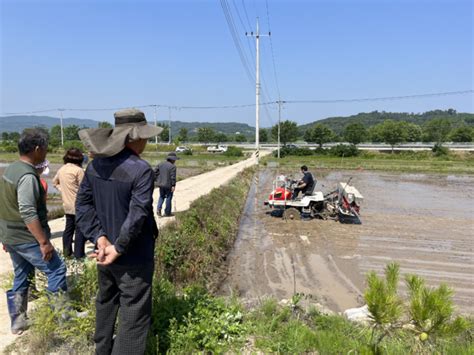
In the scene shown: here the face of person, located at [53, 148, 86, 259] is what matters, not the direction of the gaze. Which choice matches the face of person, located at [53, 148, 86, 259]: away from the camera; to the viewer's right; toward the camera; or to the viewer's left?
away from the camera

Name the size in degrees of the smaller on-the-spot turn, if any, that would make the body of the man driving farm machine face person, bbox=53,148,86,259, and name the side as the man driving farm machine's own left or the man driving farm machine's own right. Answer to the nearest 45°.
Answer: approximately 45° to the man driving farm machine's own left

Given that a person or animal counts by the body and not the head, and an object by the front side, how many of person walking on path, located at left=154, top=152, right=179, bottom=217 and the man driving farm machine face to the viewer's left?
1

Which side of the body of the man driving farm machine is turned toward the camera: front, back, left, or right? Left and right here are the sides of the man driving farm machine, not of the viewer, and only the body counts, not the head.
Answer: left

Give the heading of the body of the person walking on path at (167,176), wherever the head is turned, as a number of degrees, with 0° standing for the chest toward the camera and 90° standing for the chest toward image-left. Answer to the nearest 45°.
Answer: approximately 225°

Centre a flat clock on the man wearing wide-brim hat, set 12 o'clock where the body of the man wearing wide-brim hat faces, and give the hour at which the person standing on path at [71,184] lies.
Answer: The person standing on path is roughly at 10 o'clock from the man wearing wide-brim hat.

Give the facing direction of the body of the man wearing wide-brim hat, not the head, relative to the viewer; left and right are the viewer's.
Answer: facing away from the viewer and to the right of the viewer

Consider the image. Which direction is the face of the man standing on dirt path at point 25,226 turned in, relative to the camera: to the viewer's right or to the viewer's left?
to the viewer's right

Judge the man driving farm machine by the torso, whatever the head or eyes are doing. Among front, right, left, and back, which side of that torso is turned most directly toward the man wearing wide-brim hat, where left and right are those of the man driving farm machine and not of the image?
left

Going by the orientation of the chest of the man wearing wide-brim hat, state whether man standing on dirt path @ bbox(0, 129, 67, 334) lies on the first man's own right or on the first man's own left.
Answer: on the first man's own left

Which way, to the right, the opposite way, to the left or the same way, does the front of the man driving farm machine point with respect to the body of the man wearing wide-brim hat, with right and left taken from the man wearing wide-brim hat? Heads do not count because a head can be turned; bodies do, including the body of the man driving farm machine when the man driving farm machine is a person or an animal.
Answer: to the left

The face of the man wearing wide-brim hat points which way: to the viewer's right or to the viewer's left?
to the viewer's right
